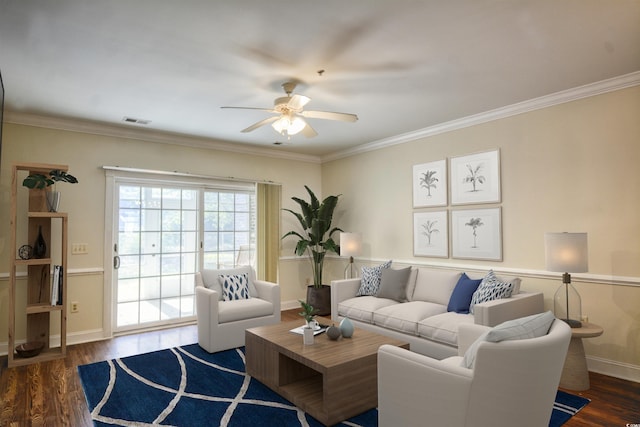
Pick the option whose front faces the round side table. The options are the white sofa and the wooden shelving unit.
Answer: the wooden shelving unit

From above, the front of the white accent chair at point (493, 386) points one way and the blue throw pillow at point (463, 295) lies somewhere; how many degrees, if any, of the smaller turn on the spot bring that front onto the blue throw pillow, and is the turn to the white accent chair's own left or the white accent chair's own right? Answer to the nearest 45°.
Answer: approximately 45° to the white accent chair's own right

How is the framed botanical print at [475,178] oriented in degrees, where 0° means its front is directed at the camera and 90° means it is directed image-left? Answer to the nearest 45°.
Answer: approximately 45°

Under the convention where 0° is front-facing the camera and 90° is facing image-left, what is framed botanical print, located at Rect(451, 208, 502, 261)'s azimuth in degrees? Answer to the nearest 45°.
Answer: approximately 45°

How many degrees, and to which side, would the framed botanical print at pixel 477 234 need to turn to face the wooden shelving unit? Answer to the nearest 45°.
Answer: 0° — it already faces it

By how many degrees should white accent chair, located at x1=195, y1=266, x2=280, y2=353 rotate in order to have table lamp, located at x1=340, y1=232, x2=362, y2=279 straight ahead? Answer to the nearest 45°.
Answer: approximately 90° to its left

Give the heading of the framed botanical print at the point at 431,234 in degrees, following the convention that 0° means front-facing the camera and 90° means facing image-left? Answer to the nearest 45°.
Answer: approximately 45°

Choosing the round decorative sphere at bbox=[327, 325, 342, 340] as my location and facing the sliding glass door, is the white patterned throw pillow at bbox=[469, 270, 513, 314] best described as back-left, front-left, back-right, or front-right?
back-right
